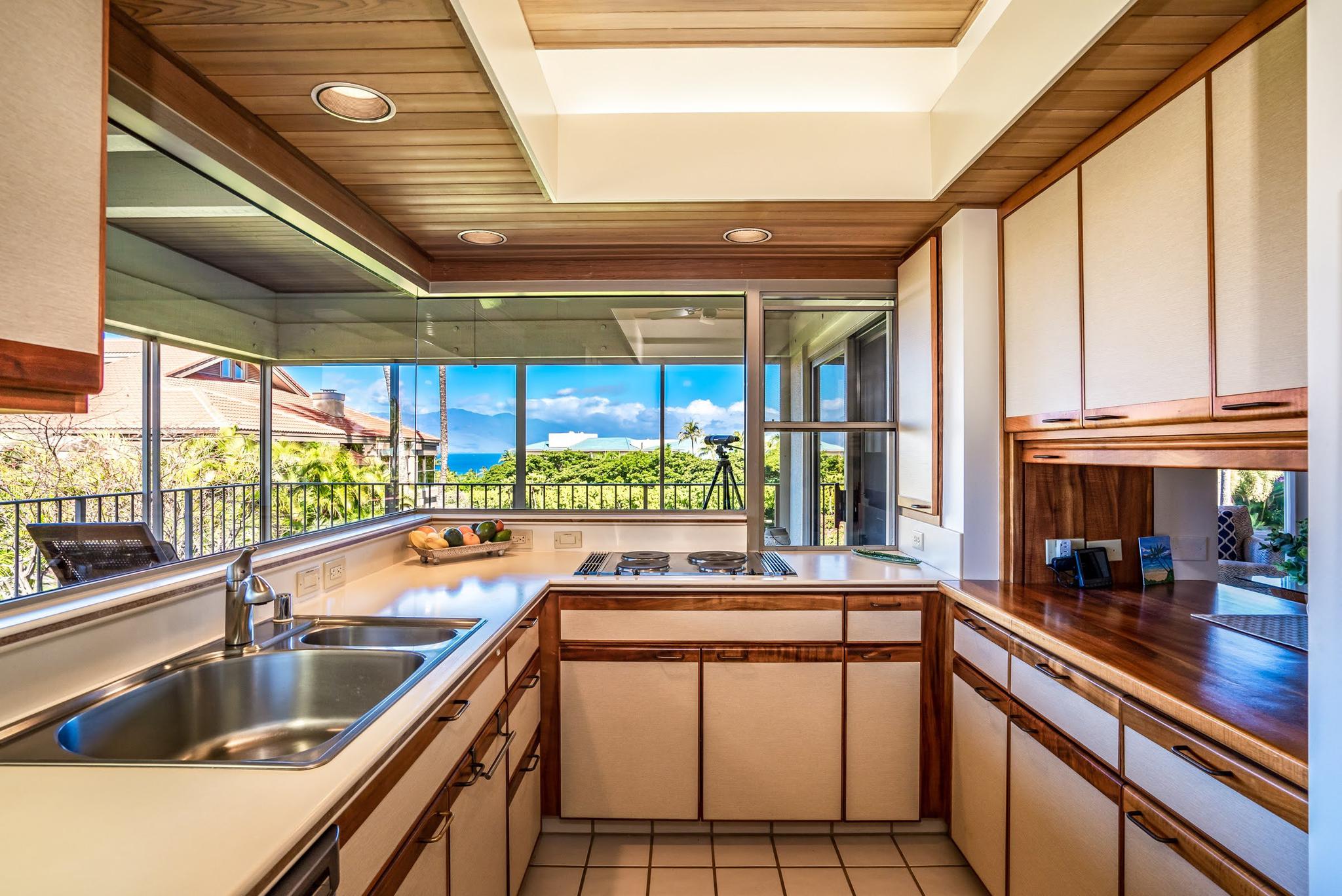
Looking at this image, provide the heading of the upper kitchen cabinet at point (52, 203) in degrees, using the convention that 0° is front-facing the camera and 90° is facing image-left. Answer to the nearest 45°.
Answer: approximately 315°

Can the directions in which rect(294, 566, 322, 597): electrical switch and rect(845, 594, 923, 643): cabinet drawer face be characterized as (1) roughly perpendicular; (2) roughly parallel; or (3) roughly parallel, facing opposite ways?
roughly perpendicular

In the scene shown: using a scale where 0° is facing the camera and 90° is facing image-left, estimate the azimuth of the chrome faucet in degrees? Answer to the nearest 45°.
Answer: approximately 315°

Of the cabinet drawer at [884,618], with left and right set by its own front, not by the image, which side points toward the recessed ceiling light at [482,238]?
right

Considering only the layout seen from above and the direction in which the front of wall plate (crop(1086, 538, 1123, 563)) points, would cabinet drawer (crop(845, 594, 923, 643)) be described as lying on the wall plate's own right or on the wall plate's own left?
on the wall plate's own right

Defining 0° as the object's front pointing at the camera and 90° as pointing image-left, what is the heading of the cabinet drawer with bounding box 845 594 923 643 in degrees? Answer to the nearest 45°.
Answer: approximately 0°

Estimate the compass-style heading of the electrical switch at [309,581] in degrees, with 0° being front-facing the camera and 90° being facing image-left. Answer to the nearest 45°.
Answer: approximately 315°

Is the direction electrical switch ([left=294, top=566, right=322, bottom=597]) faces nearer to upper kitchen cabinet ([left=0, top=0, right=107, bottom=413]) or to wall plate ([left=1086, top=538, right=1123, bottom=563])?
the wall plate

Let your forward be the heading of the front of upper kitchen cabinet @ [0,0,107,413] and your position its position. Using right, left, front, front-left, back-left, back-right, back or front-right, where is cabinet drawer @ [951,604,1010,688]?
front-left

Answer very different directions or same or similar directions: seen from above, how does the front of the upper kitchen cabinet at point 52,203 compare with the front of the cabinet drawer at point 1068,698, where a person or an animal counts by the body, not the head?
very different directions

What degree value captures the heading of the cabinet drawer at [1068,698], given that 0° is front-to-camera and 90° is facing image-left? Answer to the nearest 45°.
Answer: approximately 45°
